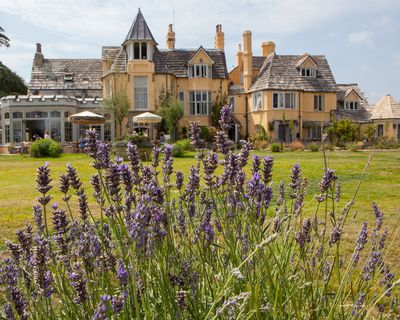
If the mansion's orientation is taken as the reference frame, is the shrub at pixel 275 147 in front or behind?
in front

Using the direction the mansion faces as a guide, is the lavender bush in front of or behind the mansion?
in front

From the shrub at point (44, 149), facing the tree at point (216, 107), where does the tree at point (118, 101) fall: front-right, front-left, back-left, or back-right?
front-left

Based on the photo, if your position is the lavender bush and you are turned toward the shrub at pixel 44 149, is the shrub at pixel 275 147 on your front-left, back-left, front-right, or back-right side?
front-right

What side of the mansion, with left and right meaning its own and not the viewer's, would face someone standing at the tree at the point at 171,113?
front

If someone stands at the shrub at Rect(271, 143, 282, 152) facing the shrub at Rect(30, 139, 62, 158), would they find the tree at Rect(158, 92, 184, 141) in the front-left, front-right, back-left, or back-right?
front-right

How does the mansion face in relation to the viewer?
toward the camera

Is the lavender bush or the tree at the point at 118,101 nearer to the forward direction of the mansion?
the lavender bush

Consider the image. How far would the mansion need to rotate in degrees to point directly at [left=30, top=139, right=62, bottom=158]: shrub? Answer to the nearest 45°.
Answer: approximately 45° to its right
